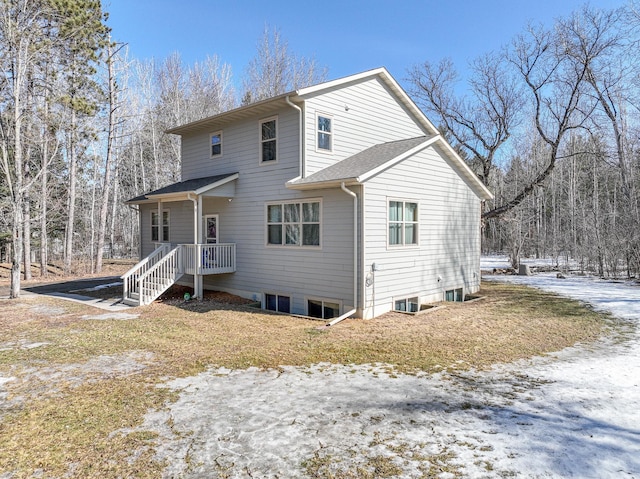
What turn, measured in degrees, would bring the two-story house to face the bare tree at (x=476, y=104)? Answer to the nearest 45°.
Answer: approximately 180°

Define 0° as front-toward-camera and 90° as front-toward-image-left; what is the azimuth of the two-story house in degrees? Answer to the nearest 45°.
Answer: approximately 45°

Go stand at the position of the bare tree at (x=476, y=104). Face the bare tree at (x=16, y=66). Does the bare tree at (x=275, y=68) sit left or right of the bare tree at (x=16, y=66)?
right

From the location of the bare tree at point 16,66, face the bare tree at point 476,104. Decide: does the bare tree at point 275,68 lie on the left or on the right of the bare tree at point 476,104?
left

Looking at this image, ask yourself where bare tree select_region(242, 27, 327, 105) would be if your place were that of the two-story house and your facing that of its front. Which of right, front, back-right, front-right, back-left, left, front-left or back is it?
back-right

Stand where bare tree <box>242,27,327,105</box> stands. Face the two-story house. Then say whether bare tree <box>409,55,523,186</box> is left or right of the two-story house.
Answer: left

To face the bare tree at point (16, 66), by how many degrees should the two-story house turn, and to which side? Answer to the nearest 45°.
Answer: approximately 45° to its right
